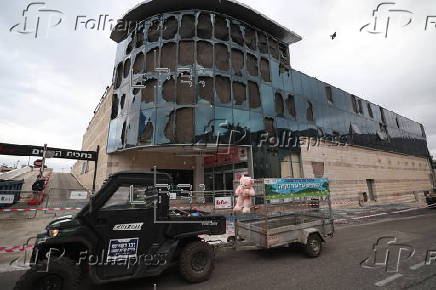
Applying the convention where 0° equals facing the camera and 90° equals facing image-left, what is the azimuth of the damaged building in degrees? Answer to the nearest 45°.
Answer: approximately 0°

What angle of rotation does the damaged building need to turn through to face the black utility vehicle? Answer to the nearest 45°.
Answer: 0° — it already faces it

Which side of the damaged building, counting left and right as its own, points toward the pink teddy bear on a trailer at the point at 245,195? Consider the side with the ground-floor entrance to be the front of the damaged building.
front
